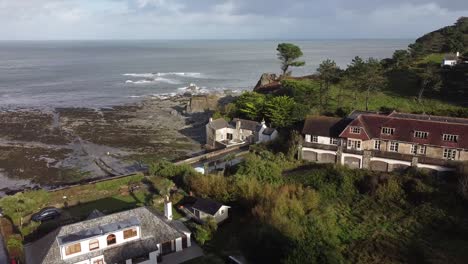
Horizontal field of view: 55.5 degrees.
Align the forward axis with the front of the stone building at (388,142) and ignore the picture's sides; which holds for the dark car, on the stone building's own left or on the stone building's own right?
on the stone building's own right

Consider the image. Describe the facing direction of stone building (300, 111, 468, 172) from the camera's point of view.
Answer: facing the viewer

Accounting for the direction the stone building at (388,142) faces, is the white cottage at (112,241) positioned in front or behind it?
in front
